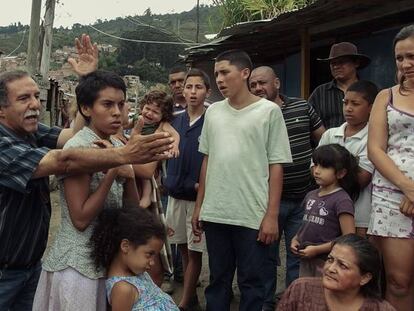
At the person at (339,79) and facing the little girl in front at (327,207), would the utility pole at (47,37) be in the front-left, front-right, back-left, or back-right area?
back-right

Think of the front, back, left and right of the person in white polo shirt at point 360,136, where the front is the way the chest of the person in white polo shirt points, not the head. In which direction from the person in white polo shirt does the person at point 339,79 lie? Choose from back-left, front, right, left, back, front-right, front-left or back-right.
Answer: back-right

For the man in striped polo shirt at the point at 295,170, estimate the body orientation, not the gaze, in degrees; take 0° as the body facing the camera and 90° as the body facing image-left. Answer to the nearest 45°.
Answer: approximately 45°

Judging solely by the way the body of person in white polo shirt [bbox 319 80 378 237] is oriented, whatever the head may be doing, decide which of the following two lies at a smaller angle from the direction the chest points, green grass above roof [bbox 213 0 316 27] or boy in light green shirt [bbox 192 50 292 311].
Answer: the boy in light green shirt

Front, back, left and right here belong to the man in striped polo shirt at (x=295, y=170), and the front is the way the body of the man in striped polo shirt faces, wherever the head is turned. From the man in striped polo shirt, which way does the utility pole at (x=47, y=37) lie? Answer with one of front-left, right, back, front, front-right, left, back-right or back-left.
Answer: right

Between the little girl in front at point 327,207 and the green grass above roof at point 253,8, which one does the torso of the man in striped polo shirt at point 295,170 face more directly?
the little girl in front
